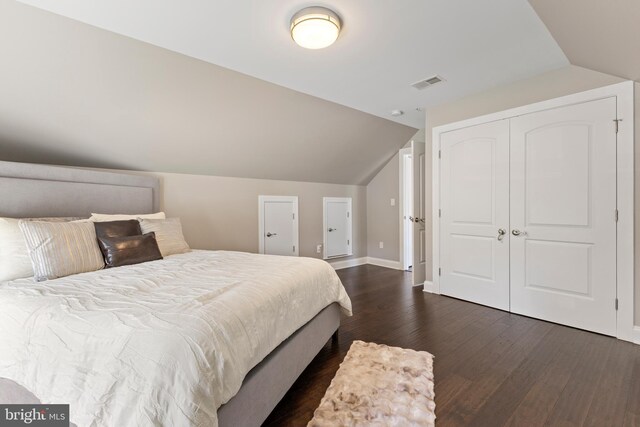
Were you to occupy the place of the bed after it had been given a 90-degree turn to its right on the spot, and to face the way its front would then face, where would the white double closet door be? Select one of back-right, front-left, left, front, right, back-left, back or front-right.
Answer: back-left

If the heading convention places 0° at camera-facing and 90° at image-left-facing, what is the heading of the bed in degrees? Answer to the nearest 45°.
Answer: approximately 315°

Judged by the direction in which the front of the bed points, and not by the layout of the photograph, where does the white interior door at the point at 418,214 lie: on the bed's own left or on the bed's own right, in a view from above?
on the bed's own left

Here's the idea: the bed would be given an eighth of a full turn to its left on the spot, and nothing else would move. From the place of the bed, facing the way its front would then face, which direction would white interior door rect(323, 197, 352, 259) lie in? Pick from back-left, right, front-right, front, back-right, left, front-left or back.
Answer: front-left
